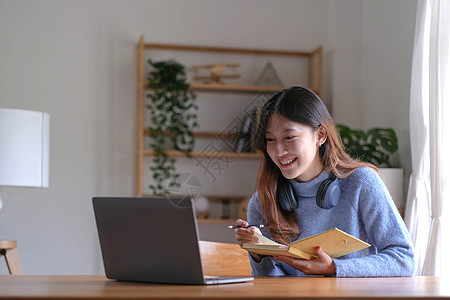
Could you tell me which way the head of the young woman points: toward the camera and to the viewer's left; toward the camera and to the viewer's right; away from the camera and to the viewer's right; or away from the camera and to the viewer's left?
toward the camera and to the viewer's left

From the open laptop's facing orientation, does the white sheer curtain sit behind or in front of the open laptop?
in front

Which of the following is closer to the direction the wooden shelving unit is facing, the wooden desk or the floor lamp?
the wooden desk

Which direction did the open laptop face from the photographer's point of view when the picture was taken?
facing away from the viewer and to the right of the viewer

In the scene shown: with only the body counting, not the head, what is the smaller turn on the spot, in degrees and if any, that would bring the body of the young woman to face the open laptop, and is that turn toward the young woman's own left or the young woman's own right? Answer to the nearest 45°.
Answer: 0° — they already face it

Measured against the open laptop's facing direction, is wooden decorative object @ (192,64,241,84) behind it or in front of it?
in front

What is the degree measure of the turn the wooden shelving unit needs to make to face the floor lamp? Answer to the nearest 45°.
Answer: approximately 45° to its right

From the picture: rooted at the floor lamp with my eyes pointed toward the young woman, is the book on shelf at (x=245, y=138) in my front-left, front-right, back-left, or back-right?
front-left

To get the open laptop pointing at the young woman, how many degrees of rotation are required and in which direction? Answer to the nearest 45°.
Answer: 0° — it already faces them

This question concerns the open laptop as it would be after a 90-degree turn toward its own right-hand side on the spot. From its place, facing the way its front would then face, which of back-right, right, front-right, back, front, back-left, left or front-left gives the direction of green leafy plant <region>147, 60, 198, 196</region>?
back-left

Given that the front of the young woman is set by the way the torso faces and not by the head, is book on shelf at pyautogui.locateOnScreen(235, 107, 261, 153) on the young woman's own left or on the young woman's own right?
on the young woman's own right

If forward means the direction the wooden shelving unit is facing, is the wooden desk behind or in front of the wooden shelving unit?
in front

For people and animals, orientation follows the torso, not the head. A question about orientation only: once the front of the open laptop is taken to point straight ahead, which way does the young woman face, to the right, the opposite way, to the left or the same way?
the opposite way

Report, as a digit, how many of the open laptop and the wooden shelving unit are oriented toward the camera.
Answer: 1

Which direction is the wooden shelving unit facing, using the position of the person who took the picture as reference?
facing the viewer

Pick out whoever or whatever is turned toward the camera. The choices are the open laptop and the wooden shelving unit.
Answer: the wooden shelving unit

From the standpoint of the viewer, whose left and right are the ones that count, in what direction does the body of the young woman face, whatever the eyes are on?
facing the viewer and to the left of the viewer

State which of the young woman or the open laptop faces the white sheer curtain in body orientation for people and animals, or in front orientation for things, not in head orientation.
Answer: the open laptop
